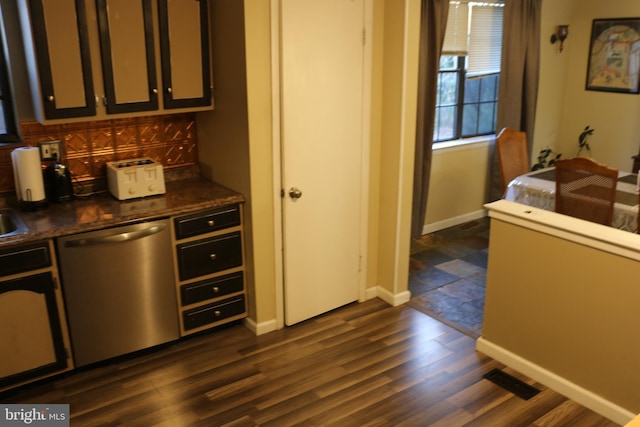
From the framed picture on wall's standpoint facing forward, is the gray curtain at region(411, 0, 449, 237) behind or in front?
in front

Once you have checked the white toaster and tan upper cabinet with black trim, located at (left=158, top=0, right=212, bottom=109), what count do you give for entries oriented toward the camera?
2

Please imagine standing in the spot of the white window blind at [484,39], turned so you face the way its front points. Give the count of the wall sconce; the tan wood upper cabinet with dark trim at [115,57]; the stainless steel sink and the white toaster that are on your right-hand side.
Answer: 3

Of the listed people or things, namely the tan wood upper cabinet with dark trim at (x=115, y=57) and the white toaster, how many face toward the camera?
2

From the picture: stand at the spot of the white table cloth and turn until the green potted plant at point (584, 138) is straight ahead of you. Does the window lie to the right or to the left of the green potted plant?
left

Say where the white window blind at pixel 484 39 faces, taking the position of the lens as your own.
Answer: facing the viewer and to the right of the viewer

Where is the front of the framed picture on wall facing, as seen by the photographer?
facing the viewer and to the left of the viewer

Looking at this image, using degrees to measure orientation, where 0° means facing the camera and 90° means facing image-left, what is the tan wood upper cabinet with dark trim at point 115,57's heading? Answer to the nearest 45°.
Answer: approximately 0°

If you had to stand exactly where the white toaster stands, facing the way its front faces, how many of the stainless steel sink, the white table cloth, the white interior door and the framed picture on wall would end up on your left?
3

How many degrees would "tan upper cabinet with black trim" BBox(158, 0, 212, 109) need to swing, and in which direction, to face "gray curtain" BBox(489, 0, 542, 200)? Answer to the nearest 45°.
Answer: approximately 135° to its left
